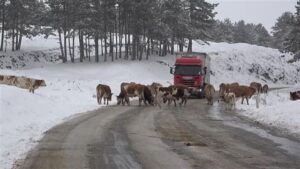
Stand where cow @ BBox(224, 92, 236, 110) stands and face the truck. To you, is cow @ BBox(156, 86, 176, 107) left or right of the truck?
left

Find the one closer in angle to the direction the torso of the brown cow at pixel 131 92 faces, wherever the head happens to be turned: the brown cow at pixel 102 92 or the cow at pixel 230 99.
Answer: the brown cow

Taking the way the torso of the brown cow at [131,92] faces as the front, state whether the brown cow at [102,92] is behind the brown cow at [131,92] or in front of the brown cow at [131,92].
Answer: in front

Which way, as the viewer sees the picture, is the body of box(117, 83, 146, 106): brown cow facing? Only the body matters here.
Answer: to the viewer's left

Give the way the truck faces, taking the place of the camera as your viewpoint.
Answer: facing the viewer

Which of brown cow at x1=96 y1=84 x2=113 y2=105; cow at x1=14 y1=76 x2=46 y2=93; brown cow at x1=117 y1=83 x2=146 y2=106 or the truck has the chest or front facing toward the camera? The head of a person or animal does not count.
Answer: the truck

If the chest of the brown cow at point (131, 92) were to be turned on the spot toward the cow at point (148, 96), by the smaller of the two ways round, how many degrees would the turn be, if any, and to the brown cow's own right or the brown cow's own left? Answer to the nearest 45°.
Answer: approximately 180°

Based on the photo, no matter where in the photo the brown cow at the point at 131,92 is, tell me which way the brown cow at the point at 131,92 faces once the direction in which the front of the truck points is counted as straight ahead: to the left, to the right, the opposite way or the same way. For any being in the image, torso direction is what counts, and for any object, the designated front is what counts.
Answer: to the right

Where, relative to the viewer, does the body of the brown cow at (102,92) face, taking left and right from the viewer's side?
facing away from the viewer and to the right of the viewer

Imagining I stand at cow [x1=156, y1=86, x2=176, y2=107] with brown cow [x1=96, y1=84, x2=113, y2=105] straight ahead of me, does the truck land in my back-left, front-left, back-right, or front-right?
back-right
